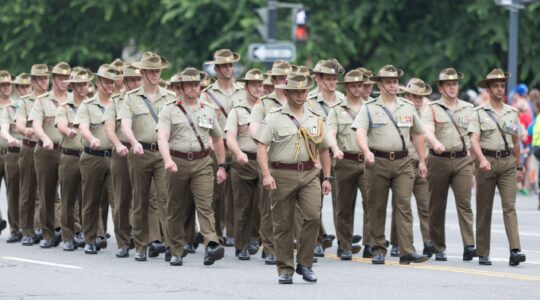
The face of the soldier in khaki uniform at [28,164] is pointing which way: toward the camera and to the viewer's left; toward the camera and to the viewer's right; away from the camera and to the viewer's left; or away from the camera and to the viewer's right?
toward the camera and to the viewer's right

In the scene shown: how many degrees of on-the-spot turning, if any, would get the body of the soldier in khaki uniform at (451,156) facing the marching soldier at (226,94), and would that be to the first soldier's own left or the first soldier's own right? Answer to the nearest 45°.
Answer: approximately 90° to the first soldier's own right

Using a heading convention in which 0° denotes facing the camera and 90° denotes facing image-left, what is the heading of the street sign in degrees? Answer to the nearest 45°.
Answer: approximately 0°

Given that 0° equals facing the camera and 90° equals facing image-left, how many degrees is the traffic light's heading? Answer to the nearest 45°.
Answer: approximately 0°

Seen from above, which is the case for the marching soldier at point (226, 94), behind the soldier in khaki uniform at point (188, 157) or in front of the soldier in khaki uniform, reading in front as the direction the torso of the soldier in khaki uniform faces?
behind

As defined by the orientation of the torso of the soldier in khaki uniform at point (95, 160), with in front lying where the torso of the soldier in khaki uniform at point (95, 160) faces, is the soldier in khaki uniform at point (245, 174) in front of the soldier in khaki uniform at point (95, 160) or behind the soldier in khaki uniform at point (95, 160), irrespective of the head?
in front

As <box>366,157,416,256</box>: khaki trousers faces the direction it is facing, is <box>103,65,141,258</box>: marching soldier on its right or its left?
on its right

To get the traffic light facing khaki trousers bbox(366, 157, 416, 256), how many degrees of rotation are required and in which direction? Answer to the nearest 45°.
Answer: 0° — it already faces it

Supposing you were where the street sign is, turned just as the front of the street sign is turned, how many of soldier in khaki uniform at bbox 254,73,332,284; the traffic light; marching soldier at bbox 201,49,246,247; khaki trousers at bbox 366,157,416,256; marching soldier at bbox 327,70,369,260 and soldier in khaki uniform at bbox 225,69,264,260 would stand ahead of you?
5

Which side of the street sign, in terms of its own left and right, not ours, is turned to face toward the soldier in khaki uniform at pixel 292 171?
front
